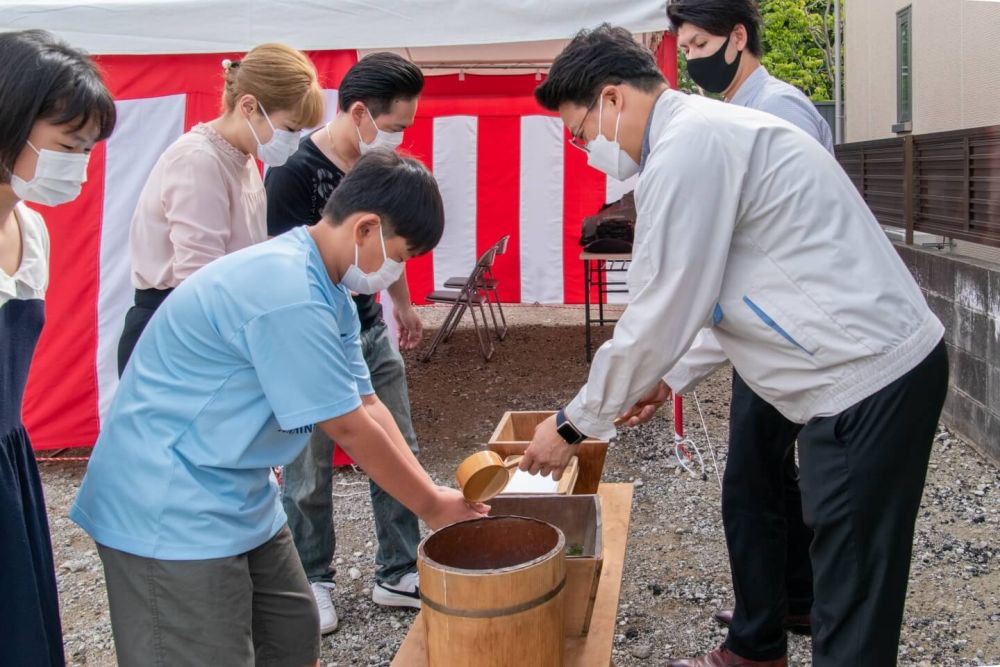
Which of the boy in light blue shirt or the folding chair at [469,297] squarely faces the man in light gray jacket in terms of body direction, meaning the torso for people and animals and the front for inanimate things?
the boy in light blue shirt

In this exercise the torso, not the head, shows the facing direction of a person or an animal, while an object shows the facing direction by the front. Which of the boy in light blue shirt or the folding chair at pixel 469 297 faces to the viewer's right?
the boy in light blue shirt

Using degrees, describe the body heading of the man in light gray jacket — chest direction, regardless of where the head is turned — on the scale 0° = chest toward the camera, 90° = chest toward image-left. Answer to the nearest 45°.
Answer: approximately 90°

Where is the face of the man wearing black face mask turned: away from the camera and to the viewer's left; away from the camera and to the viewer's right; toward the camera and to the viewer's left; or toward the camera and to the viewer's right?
toward the camera and to the viewer's left

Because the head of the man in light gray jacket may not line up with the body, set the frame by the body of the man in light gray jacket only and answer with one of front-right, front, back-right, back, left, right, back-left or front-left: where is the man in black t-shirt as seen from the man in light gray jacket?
front-right

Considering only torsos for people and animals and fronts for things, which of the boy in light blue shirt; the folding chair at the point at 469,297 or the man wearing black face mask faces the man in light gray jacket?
the boy in light blue shirt

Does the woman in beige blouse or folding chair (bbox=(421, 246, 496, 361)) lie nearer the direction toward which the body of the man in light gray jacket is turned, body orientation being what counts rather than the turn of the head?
the woman in beige blouse

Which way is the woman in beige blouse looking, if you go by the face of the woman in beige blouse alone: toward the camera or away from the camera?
toward the camera

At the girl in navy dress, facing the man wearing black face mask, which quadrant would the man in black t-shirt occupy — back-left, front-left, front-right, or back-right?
front-left

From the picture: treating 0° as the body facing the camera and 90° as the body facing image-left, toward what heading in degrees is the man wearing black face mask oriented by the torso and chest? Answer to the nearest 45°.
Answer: approximately 90°

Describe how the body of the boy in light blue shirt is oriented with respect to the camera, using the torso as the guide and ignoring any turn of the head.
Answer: to the viewer's right

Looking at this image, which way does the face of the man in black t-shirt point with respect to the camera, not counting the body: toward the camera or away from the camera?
toward the camera
